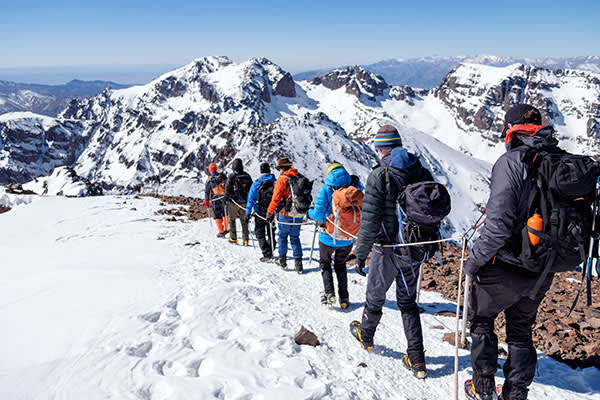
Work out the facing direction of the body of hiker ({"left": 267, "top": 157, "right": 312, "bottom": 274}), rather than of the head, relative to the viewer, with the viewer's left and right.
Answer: facing away from the viewer and to the left of the viewer

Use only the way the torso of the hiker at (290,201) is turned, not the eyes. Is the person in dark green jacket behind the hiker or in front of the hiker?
behind

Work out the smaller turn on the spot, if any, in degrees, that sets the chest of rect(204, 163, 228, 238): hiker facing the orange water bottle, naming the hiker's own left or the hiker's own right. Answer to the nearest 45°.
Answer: approximately 135° to the hiker's own left

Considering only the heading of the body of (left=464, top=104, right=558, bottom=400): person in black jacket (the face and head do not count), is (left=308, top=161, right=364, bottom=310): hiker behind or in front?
in front

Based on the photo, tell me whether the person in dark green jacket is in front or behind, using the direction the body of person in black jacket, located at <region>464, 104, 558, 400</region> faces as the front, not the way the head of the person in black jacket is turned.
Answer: in front

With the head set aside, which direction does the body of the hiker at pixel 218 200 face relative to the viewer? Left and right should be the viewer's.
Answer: facing away from the viewer and to the left of the viewer

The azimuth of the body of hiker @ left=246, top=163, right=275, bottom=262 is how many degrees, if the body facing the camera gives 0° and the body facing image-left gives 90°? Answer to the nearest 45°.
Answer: approximately 135°

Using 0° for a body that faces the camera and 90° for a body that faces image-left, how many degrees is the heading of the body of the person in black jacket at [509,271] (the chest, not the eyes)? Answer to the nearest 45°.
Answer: approximately 135°

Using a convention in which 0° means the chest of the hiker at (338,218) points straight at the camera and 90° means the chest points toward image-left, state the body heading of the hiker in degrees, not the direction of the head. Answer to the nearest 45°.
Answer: approximately 135°

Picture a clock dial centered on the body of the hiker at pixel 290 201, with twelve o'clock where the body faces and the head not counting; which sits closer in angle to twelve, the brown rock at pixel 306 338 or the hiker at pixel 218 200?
the hiker

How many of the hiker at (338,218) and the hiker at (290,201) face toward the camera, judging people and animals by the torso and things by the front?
0

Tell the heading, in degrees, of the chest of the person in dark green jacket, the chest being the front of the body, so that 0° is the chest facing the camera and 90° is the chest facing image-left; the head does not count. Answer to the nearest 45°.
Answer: approximately 135°

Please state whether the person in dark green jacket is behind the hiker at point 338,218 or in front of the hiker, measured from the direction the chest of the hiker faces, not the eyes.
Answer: behind
